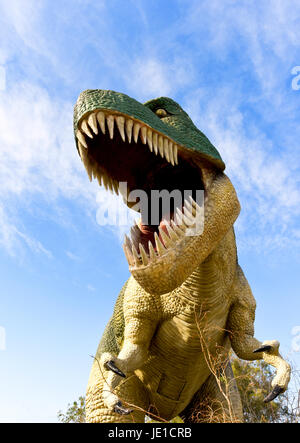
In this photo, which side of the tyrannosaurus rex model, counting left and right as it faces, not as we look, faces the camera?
front
